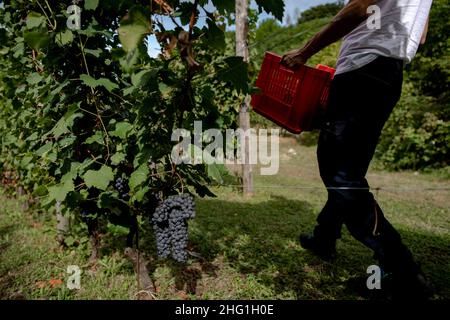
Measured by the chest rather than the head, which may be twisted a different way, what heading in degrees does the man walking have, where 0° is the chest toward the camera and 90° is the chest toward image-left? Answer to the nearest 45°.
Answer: approximately 135°

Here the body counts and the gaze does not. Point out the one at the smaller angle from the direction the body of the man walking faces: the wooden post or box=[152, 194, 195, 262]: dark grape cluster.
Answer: the wooden post

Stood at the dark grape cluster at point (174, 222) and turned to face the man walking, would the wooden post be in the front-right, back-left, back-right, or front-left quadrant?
front-left

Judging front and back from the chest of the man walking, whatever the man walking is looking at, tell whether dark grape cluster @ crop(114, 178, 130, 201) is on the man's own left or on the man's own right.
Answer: on the man's own left

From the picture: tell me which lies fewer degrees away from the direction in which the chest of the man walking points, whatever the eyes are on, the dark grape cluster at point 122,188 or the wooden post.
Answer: the wooden post

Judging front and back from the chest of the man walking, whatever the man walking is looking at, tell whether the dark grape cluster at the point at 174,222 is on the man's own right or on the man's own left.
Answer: on the man's own left
